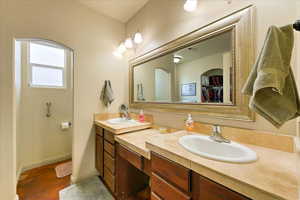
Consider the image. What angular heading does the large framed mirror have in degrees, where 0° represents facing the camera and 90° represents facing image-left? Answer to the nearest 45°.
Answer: approximately 45°

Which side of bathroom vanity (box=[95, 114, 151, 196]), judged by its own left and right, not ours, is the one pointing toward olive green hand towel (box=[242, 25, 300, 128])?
left

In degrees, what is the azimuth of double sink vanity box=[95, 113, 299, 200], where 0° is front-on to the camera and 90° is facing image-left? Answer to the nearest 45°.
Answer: approximately 45°

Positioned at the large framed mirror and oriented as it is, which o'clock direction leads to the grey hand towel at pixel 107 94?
The grey hand towel is roughly at 2 o'clock from the large framed mirror.

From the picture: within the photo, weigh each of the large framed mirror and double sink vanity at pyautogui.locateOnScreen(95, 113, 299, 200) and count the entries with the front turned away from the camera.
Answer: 0
